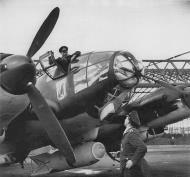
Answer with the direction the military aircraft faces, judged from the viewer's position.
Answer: facing the viewer and to the right of the viewer

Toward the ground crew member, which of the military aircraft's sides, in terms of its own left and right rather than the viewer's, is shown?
front
